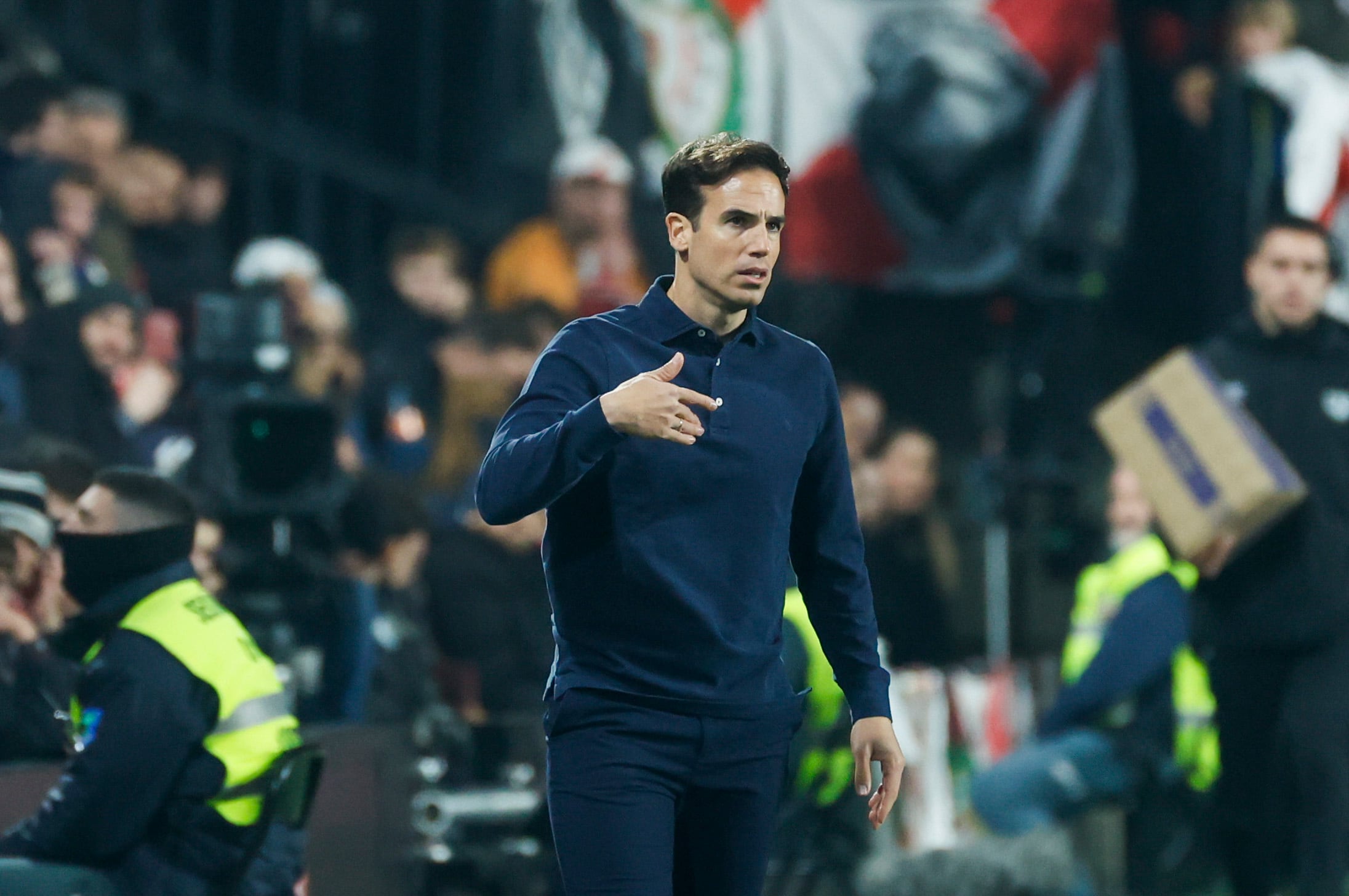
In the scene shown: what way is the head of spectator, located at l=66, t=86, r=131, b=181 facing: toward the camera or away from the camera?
toward the camera

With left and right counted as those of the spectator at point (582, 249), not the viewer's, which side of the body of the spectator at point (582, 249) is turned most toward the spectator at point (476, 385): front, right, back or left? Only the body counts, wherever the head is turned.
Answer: right

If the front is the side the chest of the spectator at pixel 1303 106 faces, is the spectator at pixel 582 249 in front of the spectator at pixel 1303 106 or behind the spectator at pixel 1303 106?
in front

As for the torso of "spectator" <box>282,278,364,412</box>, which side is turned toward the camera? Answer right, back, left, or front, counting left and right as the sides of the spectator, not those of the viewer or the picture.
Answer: front

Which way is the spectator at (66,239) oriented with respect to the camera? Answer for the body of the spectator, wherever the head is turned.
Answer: toward the camera

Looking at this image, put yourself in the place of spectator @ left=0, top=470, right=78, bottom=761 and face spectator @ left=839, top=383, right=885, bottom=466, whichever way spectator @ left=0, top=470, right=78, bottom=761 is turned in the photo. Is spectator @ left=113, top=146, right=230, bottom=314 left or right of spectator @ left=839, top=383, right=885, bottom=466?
left

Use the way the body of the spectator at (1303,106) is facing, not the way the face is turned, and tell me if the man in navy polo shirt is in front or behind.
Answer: in front

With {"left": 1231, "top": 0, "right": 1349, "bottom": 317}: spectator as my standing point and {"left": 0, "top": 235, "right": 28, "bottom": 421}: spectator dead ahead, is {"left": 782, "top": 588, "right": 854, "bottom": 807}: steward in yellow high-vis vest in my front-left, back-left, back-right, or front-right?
front-left

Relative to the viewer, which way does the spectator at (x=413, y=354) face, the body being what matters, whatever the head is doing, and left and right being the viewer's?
facing the viewer and to the right of the viewer

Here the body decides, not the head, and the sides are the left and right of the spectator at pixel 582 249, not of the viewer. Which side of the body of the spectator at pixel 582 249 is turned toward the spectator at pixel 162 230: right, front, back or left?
right

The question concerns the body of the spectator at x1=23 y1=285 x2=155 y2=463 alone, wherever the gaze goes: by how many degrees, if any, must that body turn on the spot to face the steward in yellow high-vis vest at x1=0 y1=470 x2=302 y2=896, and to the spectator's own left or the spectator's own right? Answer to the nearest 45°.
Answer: approximately 45° to the spectator's own right

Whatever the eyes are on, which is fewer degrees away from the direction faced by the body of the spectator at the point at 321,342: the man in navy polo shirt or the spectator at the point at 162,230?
the man in navy polo shirt

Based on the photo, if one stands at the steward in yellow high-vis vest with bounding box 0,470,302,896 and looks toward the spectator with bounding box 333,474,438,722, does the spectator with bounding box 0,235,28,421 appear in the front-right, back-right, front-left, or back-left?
front-left
